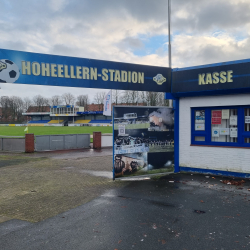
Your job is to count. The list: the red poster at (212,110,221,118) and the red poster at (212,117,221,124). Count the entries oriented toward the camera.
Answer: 2

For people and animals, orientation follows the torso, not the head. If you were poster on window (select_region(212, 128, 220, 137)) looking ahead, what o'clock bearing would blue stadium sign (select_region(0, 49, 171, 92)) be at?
The blue stadium sign is roughly at 2 o'clock from the poster on window.

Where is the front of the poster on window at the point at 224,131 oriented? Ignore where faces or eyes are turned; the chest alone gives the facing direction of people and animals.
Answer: toward the camera

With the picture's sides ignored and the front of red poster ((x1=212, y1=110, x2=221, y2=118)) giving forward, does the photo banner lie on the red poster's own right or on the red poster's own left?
on the red poster's own right
